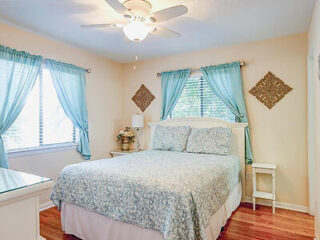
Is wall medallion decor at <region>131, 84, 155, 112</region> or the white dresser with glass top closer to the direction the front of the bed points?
the white dresser with glass top

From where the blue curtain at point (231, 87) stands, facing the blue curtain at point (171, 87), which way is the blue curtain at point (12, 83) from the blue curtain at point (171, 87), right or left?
left

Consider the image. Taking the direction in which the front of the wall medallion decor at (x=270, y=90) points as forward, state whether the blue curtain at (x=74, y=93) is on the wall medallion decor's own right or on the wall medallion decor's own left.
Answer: on the wall medallion decor's own right

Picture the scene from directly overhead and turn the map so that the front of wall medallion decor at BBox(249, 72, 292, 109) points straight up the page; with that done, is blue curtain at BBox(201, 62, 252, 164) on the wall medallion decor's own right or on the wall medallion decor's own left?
on the wall medallion decor's own right

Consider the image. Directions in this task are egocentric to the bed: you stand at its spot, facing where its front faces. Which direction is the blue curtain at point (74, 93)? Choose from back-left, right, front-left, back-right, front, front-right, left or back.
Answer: right

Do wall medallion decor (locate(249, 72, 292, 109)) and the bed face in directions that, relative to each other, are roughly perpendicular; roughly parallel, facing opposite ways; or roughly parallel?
roughly parallel

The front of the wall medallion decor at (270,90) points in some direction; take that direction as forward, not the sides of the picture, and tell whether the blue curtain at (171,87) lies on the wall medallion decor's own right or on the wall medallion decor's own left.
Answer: on the wall medallion decor's own right

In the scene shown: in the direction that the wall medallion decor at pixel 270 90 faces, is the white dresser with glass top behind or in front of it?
in front

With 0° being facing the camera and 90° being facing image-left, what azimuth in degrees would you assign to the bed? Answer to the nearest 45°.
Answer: approximately 45°

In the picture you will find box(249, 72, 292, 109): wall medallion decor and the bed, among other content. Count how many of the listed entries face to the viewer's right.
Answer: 0

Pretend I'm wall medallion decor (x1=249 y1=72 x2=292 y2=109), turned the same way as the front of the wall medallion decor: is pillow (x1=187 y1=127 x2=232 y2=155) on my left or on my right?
on my right

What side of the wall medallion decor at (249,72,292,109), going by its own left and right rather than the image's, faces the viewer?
front

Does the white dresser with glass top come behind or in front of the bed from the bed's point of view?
in front

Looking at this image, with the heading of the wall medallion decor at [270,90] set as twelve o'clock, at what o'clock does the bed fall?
The bed is roughly at 1 o'clock from the wall medallion decor.
